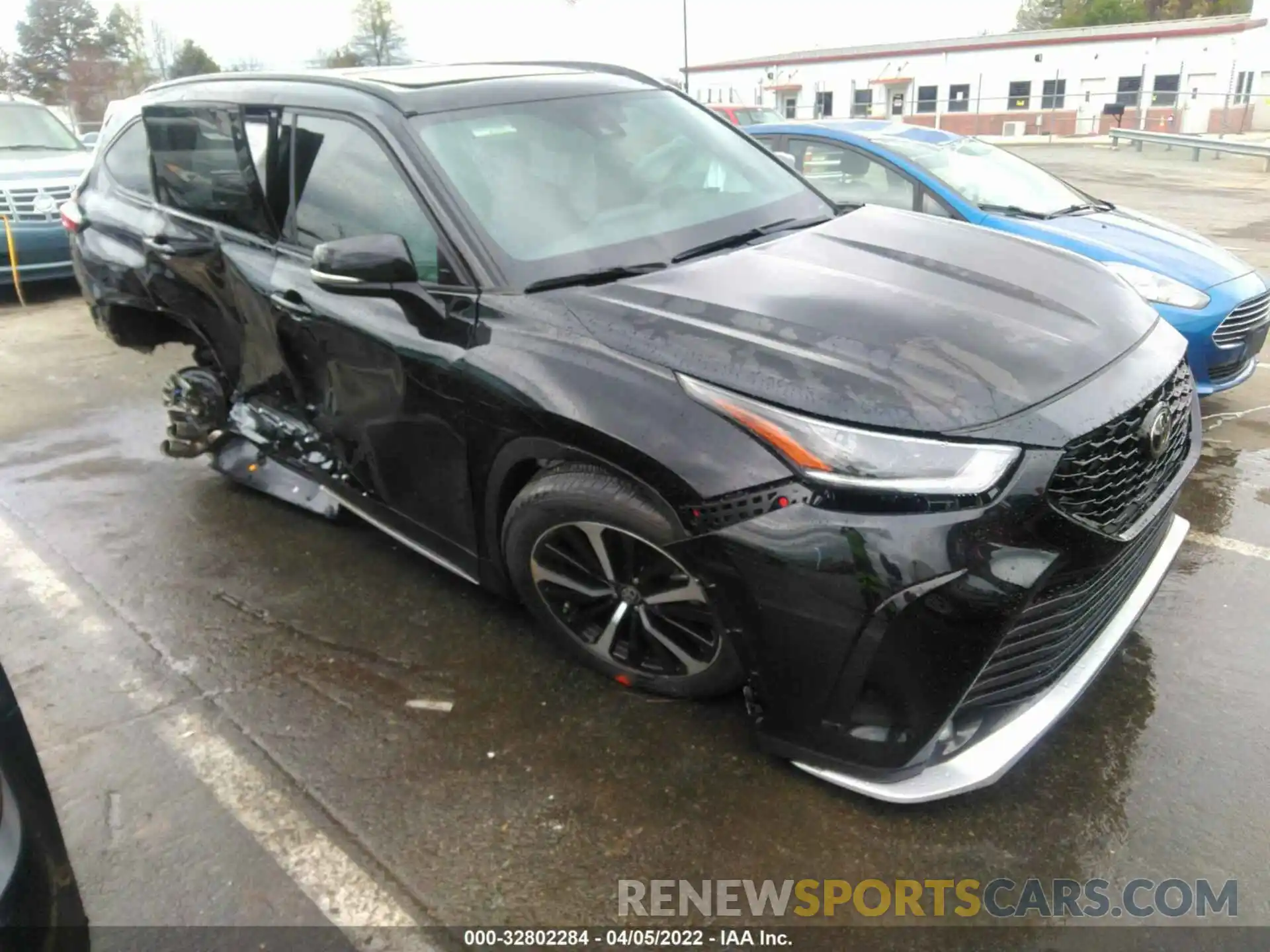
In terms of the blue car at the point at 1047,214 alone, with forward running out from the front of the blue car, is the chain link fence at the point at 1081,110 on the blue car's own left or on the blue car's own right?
on the blue car's own left

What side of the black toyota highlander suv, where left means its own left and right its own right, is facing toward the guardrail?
left

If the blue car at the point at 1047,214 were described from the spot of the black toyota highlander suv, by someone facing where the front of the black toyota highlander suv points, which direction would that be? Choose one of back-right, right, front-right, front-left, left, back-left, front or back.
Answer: left

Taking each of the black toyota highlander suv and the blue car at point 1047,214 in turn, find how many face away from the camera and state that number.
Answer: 0

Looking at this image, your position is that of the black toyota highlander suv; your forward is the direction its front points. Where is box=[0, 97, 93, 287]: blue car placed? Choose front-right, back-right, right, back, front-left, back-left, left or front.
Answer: back

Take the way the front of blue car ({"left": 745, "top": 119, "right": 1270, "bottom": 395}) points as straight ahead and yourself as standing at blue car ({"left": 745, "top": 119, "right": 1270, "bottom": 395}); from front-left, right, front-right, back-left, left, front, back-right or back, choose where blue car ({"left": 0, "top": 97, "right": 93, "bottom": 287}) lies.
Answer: back-right

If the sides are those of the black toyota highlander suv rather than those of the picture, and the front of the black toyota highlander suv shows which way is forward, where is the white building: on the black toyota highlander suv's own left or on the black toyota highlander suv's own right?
on the black toyota highlander suv's own left

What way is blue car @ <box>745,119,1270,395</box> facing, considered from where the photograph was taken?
facing the viewer and to the right of the viewer

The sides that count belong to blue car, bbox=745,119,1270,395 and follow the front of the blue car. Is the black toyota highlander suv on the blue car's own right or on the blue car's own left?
on the blue car's own right

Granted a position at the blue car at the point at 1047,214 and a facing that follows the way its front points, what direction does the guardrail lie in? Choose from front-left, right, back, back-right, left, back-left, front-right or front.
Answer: back-left
